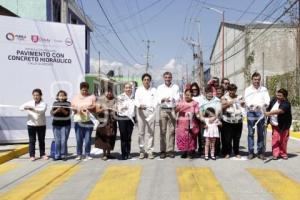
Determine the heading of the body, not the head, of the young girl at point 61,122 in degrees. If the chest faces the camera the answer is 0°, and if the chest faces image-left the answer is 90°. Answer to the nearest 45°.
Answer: approximately 0°

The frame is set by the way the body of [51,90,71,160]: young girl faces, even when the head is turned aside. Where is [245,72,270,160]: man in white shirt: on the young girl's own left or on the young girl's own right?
on the young girl's own left

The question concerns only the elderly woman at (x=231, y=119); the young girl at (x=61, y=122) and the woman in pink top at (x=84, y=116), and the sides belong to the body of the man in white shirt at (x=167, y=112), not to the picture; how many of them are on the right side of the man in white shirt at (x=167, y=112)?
2

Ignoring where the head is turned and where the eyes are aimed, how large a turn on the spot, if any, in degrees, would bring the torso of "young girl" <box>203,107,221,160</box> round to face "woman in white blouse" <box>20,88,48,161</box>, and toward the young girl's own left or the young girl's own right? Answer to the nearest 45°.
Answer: approximately 90° to the young girl's own right

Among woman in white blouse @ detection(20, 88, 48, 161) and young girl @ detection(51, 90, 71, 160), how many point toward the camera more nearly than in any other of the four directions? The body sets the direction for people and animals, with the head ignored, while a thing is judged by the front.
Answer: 2

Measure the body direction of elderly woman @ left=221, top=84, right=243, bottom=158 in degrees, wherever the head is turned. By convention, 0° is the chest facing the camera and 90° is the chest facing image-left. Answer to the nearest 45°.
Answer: approximately 0°
